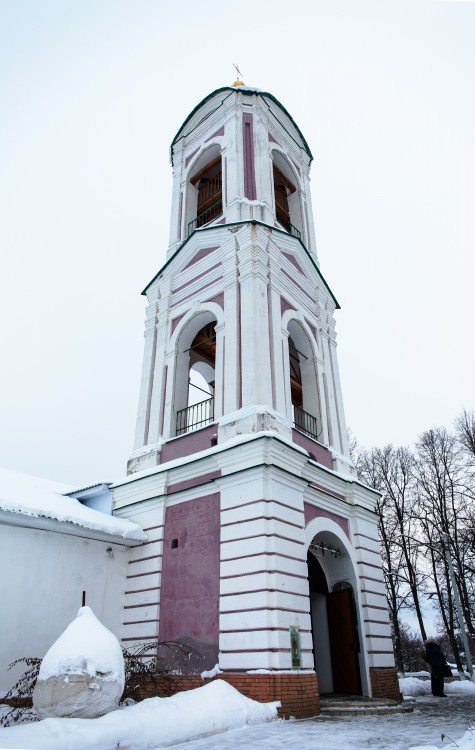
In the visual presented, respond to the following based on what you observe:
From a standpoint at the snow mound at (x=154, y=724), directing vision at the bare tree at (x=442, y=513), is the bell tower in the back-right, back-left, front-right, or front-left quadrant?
front-left

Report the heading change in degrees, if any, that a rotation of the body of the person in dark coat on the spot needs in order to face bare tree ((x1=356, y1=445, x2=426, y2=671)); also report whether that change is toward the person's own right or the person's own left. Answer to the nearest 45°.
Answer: approximately 90° to the person's own right

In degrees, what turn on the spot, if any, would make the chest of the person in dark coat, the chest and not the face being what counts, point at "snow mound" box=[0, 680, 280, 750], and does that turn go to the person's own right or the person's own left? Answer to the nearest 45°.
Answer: approximately 45° to the person's own left

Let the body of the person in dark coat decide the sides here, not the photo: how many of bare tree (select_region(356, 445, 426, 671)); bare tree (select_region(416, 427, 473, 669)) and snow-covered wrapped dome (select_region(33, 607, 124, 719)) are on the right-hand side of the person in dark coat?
2

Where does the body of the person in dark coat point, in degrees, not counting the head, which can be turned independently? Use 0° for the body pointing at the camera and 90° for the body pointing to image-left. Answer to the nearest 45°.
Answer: approximately 90°

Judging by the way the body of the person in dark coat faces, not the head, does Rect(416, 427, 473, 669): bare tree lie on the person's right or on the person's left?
on the person's right

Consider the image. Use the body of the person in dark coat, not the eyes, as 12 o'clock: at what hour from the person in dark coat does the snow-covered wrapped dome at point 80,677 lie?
The snow-covered wrapped dome is roughly at 10 o'clock from the person in dark coat.
